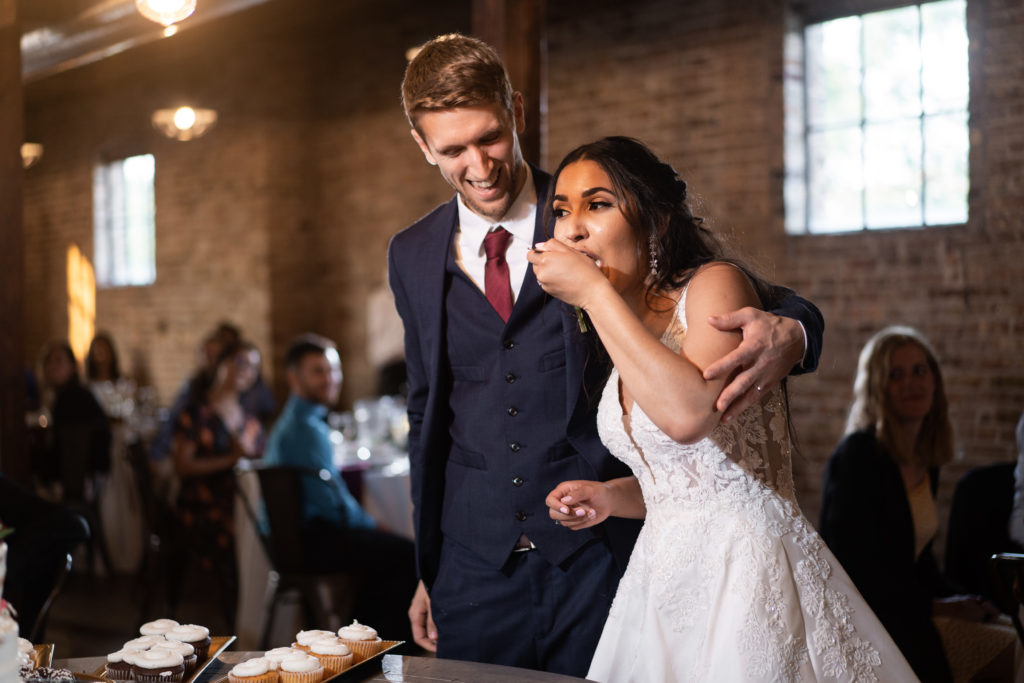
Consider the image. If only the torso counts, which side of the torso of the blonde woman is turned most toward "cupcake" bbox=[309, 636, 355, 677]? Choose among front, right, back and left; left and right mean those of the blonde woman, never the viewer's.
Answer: right

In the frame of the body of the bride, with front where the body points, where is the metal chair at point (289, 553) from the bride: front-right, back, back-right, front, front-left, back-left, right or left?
right

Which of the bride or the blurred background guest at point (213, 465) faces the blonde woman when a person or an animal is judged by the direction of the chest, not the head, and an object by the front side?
the blurred background guest

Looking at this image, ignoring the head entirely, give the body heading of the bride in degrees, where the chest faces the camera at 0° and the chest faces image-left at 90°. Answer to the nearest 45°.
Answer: approximately 45°

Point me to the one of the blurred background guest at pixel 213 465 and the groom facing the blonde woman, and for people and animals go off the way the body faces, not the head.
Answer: the blurred background guest

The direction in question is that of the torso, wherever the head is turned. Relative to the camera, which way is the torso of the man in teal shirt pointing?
to the viewer's right

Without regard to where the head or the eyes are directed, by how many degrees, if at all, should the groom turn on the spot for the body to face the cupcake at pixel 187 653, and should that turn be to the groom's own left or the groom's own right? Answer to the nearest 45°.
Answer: approximately 45° to the groom's own right

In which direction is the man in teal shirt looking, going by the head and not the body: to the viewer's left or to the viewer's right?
to the viewer's right

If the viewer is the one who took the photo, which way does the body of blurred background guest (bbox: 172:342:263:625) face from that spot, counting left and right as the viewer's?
facing the viewer and to the right of the viewer

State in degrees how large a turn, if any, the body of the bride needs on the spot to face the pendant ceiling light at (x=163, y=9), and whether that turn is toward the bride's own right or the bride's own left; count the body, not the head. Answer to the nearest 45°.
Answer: approximately 90° to the bride's own right

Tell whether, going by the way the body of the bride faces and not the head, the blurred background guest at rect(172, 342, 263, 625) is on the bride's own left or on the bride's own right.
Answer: on the bride's own right

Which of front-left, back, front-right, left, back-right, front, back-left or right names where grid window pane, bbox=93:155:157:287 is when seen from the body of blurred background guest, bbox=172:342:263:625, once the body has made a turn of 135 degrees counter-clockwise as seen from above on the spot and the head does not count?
front

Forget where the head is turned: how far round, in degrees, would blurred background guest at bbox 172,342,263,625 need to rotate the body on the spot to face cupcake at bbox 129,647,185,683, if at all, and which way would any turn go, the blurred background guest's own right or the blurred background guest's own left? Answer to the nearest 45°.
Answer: approximately 45° to the blurred background guest's own right

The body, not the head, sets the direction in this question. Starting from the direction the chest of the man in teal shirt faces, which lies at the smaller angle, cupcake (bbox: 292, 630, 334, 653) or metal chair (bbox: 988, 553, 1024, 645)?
the metal chair

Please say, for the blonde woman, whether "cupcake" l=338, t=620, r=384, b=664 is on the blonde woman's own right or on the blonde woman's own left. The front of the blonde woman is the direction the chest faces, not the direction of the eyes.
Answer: on the blonde woman's own right

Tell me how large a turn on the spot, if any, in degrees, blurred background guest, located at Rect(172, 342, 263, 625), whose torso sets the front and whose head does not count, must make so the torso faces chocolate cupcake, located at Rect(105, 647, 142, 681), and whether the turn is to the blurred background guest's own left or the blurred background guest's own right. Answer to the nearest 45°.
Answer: approximately 45° to the blurred background guest's own right

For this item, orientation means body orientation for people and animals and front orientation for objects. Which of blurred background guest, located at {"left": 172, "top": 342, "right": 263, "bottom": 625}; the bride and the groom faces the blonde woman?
the blurred background guest

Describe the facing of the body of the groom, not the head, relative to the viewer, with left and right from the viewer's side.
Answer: facing the viewer
